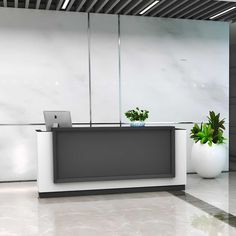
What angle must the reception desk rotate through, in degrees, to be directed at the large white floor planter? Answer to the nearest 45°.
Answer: approximately 135° to its left

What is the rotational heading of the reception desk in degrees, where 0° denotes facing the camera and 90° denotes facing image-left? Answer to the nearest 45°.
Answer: approximately 0°
